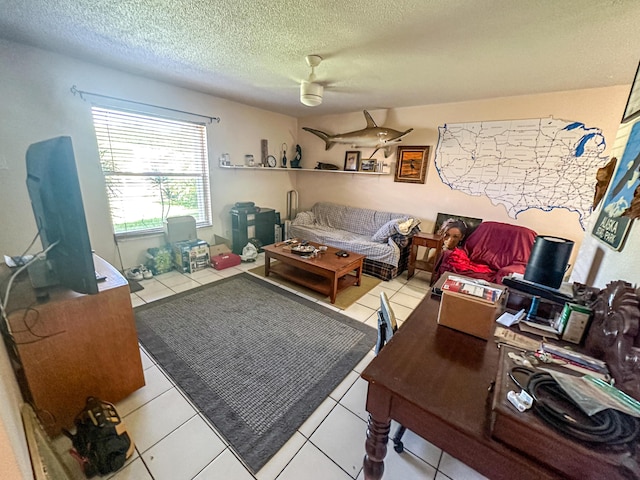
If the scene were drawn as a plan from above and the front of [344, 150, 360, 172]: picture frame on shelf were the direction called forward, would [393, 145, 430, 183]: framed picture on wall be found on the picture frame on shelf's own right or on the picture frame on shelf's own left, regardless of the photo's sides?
on the picture frame on shelf's own left

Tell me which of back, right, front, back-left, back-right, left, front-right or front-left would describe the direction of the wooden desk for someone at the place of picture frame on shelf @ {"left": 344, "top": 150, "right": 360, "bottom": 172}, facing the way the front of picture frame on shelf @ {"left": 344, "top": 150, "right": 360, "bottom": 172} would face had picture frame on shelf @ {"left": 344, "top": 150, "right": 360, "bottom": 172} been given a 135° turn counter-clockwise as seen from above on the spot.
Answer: back-right

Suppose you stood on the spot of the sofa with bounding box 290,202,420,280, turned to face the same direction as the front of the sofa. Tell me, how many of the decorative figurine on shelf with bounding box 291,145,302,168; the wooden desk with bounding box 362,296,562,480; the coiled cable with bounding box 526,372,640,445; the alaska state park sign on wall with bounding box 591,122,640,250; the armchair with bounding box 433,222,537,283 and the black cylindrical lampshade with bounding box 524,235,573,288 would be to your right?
1

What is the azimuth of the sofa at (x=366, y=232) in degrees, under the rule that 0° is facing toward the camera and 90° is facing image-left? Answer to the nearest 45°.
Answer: approximately 45°

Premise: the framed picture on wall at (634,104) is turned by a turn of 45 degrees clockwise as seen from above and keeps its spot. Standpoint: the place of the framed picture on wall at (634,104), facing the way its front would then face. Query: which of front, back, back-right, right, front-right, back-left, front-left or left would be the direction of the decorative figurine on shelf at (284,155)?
front-left

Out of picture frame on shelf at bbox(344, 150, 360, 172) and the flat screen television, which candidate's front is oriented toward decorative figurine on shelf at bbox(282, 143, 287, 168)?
the flat screen television

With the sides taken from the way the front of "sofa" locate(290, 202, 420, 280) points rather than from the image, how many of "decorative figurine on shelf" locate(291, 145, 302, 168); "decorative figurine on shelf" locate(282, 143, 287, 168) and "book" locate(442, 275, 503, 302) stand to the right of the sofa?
2

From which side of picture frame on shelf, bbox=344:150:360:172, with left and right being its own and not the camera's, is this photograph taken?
front

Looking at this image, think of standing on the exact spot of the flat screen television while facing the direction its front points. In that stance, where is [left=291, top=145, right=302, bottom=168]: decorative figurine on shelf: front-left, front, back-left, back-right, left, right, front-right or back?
front

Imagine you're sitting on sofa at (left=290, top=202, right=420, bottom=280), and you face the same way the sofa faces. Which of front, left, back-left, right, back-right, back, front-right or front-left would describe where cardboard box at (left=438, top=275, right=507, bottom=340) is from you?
front-left

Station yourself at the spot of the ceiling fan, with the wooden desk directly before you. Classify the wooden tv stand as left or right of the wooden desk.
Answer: right

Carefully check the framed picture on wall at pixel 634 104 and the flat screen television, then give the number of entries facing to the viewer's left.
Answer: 1

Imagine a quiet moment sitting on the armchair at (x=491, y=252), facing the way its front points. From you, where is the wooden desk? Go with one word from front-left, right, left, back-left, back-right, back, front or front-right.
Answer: front-left

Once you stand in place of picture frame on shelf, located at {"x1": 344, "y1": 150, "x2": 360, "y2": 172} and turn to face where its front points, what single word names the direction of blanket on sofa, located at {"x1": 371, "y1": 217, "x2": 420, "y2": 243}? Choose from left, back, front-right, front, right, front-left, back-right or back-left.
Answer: front-left

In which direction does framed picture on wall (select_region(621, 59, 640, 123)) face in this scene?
to the viewer's left

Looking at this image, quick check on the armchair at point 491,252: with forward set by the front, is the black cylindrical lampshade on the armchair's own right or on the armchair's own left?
on the armchair's own left

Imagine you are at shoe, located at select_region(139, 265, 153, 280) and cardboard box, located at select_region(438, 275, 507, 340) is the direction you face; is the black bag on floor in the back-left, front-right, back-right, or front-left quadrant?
front-right
